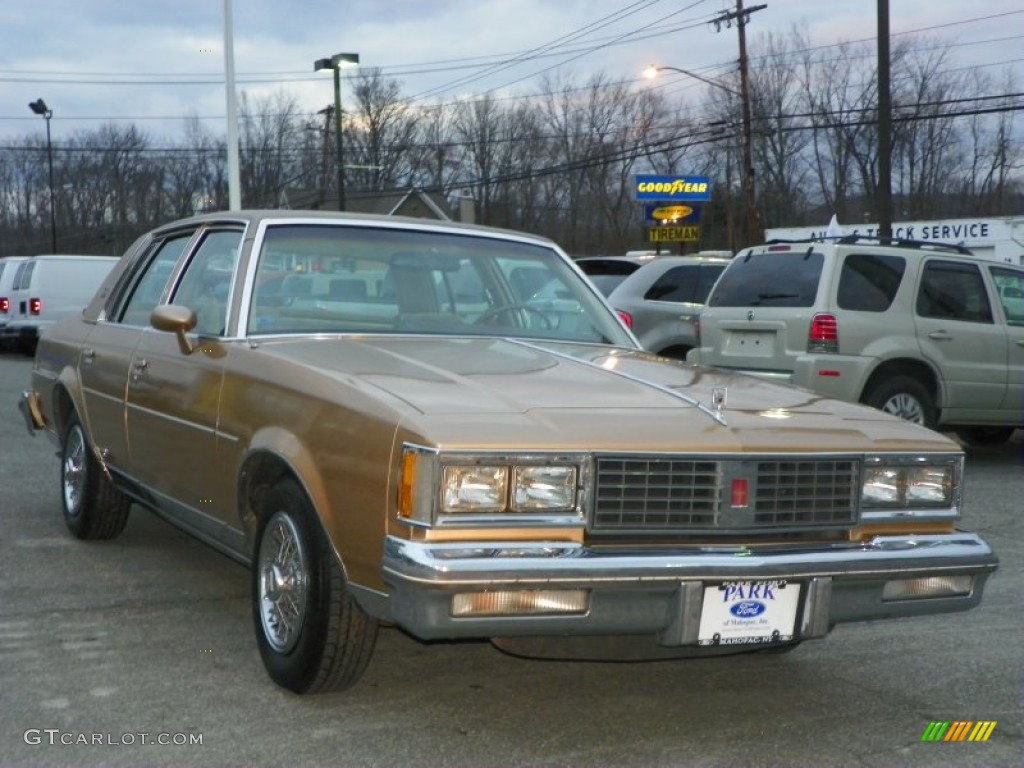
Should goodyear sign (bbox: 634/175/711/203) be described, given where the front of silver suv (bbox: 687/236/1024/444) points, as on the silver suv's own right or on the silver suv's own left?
on the silver suv's own left

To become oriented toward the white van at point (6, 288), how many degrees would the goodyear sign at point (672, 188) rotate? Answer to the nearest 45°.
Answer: approximately 45° to its right

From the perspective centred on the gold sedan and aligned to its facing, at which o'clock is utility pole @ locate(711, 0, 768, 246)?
The utility pole is roughly at 8 o'clock from the gold sedan.

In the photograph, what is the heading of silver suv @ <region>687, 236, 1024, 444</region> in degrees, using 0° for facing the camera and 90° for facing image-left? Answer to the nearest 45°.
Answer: approximately 225°

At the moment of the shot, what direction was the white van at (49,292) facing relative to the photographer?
facing away from the viewer and to the right of the viewer

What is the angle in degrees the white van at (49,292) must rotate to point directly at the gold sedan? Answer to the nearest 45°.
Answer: approximately 135° to its right

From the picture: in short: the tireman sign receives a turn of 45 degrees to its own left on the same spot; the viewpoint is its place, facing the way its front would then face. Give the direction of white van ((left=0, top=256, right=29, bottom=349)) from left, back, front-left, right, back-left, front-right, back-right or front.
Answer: right

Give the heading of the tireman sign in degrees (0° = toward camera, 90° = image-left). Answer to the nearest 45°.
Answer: approximately 0°

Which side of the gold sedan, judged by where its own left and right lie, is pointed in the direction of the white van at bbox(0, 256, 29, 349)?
back

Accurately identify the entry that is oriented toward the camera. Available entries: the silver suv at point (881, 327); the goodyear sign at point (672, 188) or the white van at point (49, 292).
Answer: the goodyear sign

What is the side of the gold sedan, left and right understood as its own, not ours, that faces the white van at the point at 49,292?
back

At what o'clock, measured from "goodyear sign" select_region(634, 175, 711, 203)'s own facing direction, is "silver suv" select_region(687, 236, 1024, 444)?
The silver suv is roughly at 12 o'clock from the goodyear sign.

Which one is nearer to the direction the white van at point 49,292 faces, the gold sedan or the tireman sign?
the tireman sign

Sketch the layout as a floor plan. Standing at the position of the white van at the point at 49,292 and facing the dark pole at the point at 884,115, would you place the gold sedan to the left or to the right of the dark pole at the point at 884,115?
right

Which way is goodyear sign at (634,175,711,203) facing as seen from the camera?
toward the camera

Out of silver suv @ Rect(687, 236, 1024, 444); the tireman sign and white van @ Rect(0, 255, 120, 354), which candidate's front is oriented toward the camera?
the tireman sign

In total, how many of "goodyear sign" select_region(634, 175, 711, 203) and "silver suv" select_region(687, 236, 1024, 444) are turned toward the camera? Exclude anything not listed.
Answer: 1
